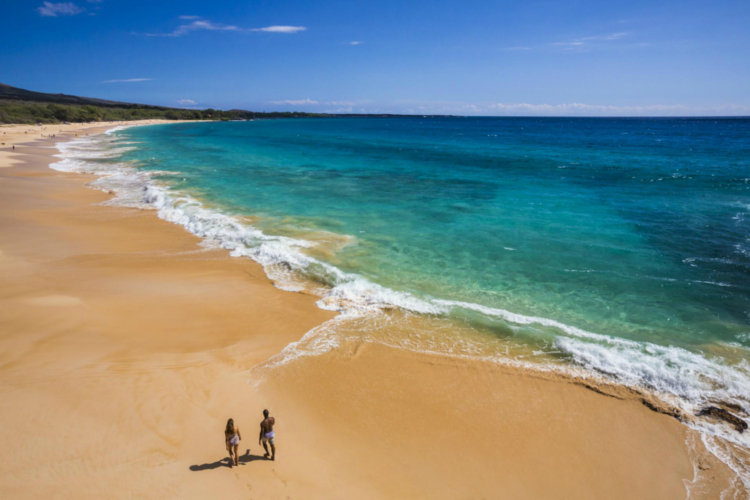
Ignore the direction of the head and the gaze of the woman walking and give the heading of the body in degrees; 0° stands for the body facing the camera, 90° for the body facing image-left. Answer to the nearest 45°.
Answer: approximately 180°
